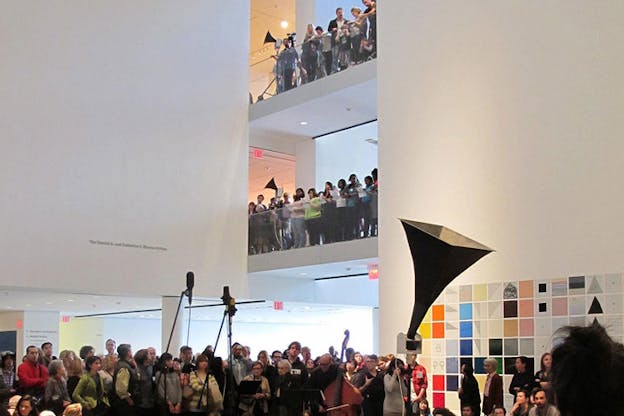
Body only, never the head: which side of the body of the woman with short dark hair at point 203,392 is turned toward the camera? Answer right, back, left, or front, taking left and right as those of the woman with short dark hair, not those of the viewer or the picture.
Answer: front

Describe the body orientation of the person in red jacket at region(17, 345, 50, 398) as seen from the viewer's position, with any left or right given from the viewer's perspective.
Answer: facing the viewer and to the right of the viewer

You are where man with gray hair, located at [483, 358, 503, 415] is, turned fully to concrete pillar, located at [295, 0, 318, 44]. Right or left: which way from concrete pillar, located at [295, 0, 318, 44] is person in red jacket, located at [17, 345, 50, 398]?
left

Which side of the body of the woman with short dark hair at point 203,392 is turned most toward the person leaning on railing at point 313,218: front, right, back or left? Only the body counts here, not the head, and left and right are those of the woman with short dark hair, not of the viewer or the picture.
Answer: back

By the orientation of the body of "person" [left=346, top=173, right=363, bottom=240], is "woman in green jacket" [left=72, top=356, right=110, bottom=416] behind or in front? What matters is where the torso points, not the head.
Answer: in front

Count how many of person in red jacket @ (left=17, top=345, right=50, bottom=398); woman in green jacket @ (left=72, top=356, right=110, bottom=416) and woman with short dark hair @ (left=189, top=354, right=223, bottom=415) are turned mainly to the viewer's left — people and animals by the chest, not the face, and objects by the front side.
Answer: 0

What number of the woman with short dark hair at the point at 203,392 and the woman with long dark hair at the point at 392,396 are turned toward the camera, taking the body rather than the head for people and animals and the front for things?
2

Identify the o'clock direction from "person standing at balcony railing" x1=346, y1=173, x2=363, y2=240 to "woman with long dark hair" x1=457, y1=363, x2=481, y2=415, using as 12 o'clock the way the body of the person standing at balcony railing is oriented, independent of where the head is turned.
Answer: The woman with long dark hair is roughly at 10 o'clock from the person standing at balcony railing.

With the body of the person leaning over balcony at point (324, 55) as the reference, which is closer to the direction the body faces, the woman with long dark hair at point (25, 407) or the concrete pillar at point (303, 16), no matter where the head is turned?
the woman with long dark hair

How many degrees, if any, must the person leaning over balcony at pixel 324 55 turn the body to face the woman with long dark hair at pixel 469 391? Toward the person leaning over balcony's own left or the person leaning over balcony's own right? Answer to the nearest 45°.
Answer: approximately 45° to the person leaning over balcony's own left

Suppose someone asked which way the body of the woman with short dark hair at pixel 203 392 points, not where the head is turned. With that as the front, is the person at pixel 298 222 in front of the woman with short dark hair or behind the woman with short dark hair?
behind

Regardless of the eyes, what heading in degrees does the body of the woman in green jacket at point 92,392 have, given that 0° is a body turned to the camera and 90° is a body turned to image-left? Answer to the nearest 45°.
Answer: approximately 315°
